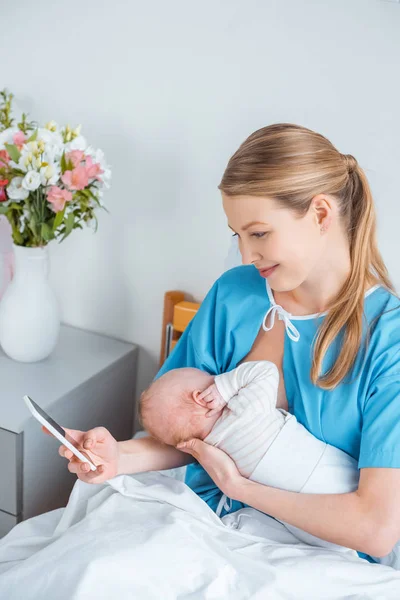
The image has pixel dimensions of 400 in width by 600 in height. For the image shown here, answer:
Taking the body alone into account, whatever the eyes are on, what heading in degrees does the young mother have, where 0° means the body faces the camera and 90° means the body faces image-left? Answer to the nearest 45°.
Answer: approximately 45°

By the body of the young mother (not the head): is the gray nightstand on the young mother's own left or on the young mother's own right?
on the young mother's own right

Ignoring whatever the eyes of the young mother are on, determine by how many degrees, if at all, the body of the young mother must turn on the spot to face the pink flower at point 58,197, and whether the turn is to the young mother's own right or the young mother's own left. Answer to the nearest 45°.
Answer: approximately 90° to the young mother's own right

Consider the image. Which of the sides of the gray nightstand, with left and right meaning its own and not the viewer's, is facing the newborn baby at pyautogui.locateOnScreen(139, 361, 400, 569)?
left

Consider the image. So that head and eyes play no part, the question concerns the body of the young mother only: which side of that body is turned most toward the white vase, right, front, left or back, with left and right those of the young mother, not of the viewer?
right

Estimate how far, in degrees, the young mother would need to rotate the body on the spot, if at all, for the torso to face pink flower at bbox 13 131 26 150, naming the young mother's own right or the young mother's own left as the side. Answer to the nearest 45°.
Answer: approximately 90° to the young mother's own right

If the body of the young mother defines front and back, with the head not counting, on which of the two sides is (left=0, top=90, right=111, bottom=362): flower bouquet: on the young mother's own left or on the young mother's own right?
on the young mother's own right

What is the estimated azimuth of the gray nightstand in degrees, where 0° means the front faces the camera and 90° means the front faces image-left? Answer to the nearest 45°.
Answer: approximately 45°

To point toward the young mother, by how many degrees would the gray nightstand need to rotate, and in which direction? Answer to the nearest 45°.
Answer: approximately 90° to its left
